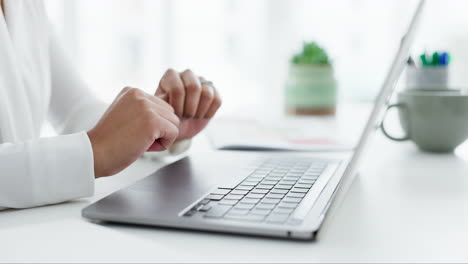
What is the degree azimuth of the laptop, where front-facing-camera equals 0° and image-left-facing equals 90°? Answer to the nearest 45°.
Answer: approximately 90°

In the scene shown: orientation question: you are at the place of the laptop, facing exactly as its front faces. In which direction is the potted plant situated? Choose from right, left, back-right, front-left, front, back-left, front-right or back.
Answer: right

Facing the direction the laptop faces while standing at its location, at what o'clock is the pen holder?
The pen holder is roughly at 4 o'clock from the laptop.

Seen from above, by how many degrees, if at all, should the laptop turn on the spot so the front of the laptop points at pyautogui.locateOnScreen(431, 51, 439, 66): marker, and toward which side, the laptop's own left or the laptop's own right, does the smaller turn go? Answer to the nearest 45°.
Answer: approximately 135° to the laptop's own right

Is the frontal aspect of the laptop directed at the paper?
no

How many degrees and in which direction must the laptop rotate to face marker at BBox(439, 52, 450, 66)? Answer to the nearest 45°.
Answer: approximately 135° to its right

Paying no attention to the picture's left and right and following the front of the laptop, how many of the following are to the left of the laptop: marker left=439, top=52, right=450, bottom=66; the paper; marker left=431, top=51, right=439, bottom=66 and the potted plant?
0
